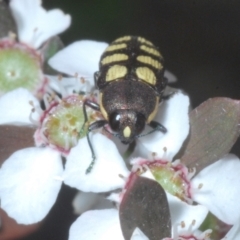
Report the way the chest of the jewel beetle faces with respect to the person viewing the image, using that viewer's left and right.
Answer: facing the viewer

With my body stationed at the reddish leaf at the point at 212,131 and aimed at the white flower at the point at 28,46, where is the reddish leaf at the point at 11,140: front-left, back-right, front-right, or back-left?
front-left

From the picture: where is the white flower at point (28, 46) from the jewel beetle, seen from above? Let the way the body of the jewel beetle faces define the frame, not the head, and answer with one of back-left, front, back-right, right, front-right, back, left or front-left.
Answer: back-right

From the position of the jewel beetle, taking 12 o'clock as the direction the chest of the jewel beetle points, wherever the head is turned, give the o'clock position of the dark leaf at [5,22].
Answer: The dark leaf is roughly at 4 o'clock from the jewel beetle.
